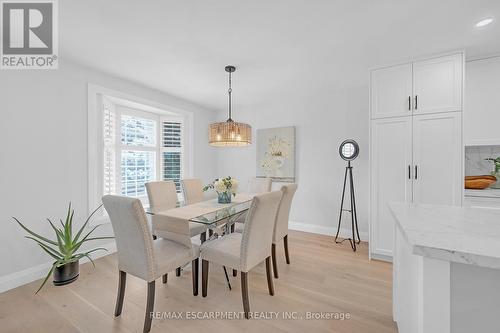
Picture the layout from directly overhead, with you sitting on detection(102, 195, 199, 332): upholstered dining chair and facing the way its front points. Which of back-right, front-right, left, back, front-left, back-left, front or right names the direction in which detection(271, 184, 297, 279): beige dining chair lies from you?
front-right

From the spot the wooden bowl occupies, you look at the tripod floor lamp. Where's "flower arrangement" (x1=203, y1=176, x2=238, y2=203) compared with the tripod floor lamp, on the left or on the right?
left

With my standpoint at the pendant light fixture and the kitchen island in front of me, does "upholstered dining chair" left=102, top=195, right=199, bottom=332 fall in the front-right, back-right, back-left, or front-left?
front-right

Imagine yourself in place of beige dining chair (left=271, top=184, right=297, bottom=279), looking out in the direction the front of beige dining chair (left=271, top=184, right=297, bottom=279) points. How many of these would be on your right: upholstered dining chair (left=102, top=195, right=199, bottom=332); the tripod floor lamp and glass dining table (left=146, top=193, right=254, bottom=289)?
1

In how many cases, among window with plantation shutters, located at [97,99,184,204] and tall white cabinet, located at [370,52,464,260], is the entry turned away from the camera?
0

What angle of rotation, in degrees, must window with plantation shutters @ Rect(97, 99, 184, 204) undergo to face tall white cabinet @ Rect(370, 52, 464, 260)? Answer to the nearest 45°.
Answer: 0° — it already faces it

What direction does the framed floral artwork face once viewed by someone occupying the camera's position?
facing the viewer and to the left of the viewer

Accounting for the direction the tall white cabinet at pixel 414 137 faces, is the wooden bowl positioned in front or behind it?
behind

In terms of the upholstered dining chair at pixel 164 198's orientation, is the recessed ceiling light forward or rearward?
forward

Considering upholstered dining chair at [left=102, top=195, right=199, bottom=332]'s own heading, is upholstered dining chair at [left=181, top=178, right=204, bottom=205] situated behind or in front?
in front

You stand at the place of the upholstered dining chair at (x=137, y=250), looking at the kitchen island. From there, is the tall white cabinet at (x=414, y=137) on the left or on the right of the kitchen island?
left

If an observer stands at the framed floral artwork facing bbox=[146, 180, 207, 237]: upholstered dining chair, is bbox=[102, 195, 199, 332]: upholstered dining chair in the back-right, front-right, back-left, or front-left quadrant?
front-left

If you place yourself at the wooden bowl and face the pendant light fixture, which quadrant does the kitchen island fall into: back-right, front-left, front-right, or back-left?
front-left

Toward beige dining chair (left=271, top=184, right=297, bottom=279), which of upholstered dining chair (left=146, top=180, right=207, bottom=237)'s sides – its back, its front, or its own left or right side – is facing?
front

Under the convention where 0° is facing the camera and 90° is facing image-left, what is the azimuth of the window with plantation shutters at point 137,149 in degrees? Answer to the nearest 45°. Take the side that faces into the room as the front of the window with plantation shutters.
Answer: approximately 315°
